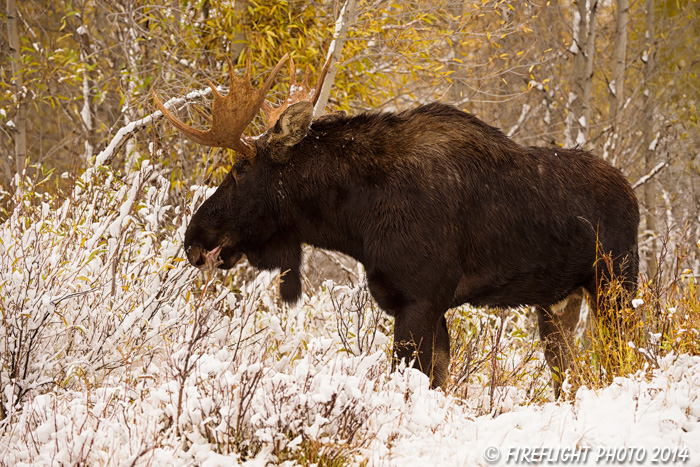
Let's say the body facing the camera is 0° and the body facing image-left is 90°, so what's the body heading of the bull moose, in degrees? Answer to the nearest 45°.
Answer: approximately 90°

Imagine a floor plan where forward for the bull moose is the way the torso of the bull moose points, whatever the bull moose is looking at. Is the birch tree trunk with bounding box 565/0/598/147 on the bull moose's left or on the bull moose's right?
on the bull moose's right

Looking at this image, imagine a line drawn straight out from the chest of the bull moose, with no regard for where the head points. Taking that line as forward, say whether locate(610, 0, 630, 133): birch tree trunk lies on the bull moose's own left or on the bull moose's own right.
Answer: on the bull moose's own right

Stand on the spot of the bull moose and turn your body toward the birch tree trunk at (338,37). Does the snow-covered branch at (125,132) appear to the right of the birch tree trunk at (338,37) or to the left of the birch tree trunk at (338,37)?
left

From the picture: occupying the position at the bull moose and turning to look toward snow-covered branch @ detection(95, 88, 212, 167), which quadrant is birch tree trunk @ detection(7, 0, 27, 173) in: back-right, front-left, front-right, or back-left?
front-right

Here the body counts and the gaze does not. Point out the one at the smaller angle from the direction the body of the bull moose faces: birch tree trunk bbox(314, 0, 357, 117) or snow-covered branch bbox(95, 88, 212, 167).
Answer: the snow-covered branch

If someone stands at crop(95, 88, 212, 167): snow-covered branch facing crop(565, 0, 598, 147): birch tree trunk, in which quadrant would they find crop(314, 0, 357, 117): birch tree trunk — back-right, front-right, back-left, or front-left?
front-right

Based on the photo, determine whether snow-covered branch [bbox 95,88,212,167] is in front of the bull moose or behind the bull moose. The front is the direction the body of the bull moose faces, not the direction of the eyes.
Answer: in front
